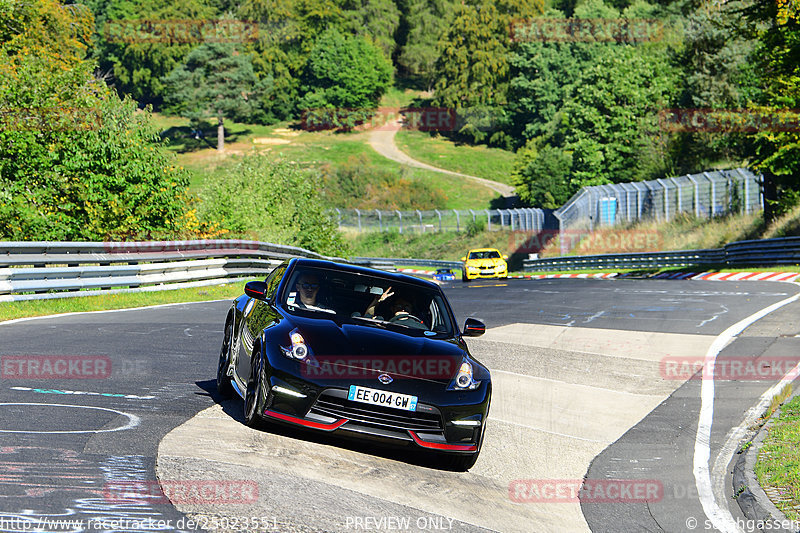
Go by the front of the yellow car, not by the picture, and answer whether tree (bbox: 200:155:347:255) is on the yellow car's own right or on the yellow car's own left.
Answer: on the yellow car's own right

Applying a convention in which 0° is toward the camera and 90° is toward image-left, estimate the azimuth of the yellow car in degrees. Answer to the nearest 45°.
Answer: approximately 0°

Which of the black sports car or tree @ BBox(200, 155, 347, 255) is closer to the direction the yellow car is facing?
the black sports car

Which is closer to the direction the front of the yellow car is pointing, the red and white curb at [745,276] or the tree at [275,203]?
the red and white curb

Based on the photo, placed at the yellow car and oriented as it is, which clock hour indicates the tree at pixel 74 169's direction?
The tree is roughly at 1 o'clock from the yellow car.

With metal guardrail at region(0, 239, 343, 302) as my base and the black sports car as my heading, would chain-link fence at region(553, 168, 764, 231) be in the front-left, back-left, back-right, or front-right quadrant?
back-left

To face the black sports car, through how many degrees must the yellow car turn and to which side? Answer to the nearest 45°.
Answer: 0° — it already faces it

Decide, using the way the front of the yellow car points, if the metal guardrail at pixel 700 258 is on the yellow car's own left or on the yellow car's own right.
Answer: on the yellow car's own left

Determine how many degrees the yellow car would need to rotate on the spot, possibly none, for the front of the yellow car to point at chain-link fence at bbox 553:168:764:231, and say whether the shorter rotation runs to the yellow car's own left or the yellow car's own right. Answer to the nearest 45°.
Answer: approximately 135° to the yellow car's own left
